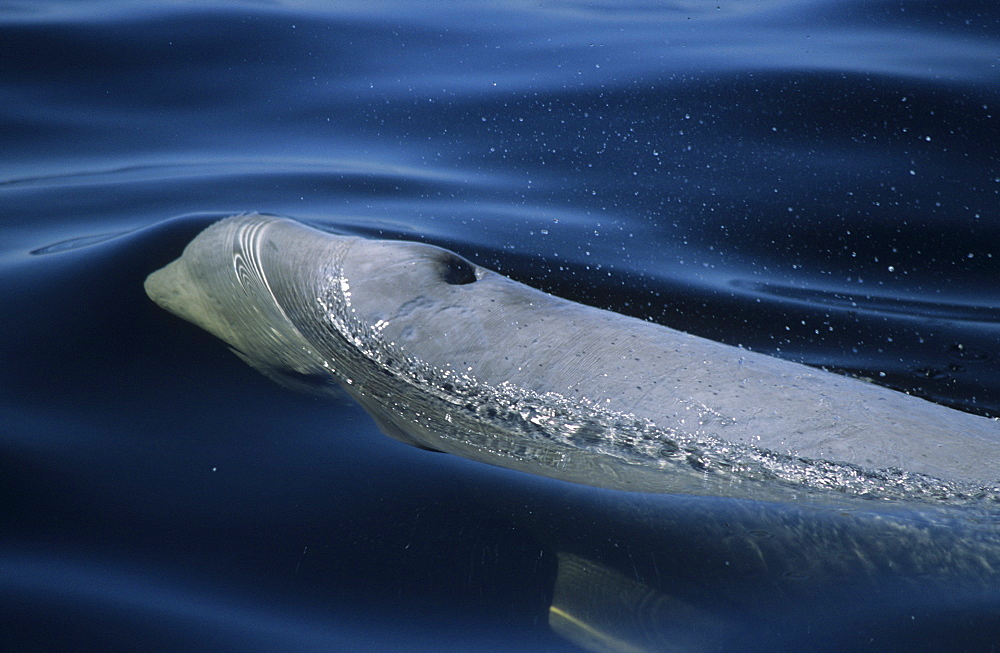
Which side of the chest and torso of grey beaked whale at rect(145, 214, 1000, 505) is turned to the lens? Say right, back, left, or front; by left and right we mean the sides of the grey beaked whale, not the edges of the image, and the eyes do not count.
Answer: left
